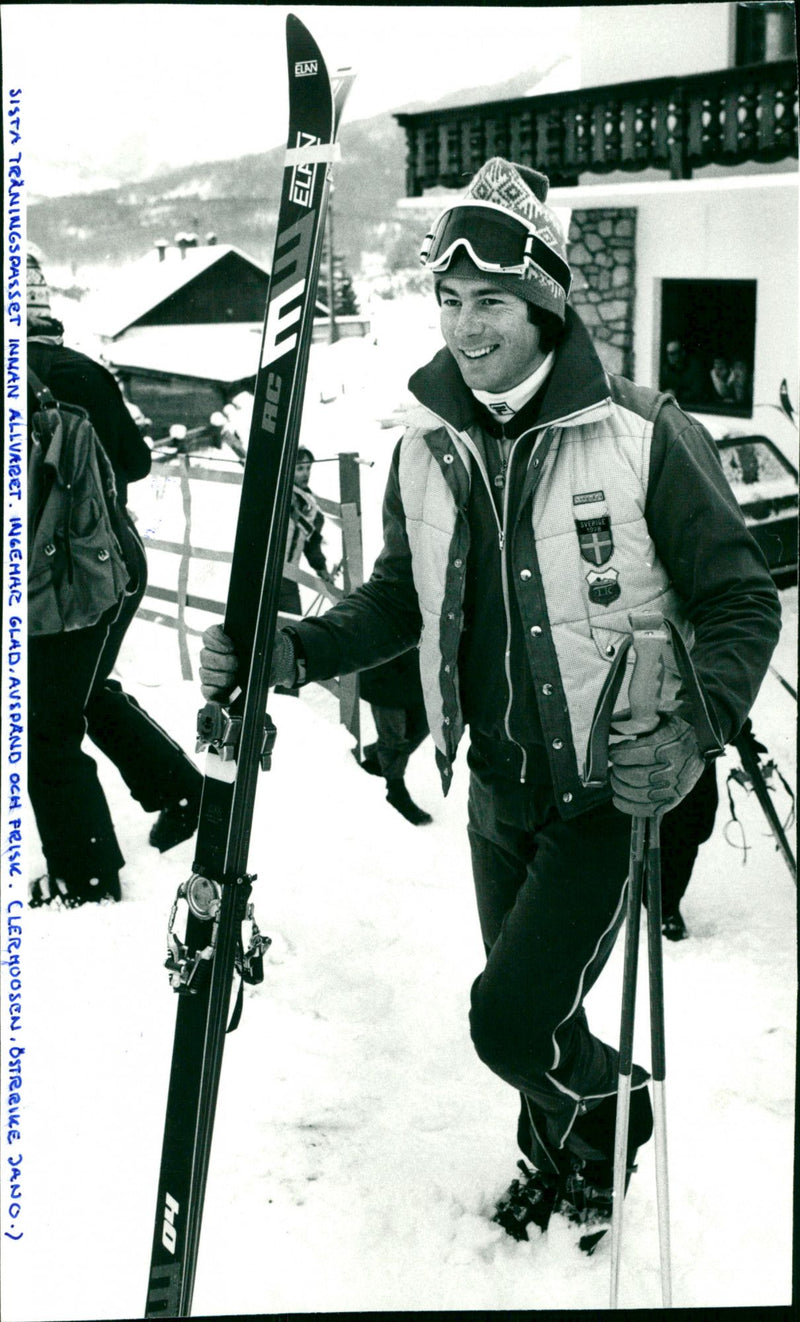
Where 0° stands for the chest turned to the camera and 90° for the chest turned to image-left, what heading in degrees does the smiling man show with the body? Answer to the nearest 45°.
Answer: approximately 45°

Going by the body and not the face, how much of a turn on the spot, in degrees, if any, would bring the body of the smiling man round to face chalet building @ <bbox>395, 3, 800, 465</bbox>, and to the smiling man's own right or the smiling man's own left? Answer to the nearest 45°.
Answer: approximately 135° to the smiling man's own right

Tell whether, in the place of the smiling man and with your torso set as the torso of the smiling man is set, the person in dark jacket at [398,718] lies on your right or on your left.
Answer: on your right

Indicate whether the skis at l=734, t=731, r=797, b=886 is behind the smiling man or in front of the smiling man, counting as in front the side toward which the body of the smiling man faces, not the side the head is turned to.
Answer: behind

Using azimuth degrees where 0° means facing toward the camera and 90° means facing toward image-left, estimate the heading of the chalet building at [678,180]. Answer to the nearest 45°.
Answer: approximately 45°

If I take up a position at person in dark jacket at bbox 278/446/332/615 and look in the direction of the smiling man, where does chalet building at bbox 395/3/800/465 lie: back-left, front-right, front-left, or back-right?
back-left

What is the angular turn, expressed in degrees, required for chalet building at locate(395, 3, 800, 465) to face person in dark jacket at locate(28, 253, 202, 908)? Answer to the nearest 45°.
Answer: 0° — it already faces them
